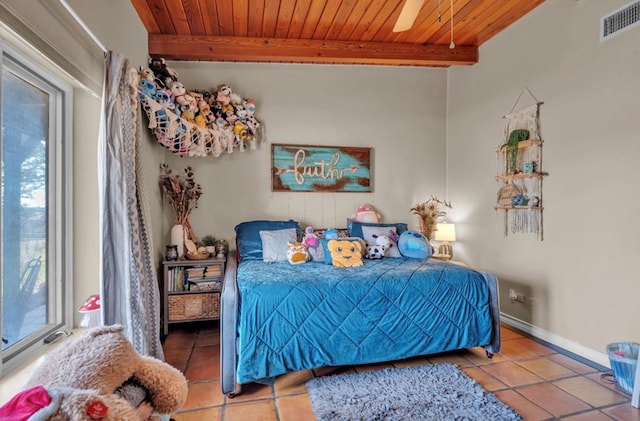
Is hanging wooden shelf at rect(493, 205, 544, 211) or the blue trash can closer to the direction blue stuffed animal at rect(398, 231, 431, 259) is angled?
the blue trash can

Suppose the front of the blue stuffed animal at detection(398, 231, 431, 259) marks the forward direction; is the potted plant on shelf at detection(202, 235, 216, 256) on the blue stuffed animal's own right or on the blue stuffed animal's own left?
on the blue stuffed animal's own right

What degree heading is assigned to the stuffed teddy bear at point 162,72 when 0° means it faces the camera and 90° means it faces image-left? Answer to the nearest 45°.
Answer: approximately 315°

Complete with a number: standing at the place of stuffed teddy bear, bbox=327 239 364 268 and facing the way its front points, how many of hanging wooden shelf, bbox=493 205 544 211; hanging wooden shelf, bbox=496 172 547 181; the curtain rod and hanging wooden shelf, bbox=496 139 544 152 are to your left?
3

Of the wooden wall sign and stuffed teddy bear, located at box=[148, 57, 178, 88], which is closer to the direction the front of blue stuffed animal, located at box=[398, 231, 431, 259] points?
the stuffed teddy bear

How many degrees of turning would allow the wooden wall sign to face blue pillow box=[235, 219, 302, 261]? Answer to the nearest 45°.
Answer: approximately 45° to its right

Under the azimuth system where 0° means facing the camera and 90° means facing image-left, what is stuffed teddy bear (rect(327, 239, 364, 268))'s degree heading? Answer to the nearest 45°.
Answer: approximately 0°

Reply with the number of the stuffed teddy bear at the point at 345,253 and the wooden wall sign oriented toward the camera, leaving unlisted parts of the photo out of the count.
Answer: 2

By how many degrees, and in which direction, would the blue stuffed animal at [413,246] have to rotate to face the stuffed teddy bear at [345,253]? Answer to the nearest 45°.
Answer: approximately 45° to its right

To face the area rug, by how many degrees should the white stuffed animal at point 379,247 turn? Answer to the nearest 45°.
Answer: approximately 45° to its left
